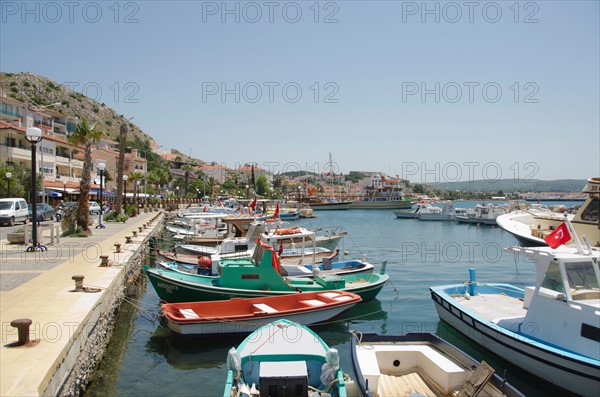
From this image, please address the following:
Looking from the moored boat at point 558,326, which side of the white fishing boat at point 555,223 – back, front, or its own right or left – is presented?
left

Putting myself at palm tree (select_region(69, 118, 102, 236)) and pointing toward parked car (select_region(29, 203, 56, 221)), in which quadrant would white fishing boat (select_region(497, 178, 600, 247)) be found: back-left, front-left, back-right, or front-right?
back-right

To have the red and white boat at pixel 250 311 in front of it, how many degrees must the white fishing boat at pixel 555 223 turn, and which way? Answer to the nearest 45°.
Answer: approximately 90° to its left

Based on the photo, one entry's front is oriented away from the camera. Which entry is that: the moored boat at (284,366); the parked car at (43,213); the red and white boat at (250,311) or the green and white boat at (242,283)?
the moored boat

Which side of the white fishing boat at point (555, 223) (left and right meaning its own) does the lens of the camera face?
left

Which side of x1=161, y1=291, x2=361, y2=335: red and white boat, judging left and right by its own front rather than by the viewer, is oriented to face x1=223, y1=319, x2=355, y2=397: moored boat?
right

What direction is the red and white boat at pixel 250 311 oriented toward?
to the viewer's right

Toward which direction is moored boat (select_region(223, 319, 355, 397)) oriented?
away from the camera

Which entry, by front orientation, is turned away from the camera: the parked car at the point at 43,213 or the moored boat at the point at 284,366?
the moored boat
